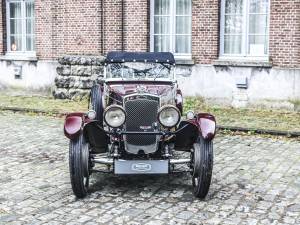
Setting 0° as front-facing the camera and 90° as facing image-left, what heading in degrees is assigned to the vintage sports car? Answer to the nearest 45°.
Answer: approximately 0°

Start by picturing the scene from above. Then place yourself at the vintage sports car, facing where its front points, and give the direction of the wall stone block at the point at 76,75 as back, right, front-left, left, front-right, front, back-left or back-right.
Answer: back

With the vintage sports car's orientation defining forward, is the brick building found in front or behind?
behind

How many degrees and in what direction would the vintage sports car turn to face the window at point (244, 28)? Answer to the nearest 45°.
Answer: approximately 180°

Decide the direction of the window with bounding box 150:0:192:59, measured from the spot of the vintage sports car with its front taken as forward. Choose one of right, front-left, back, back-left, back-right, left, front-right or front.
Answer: back
